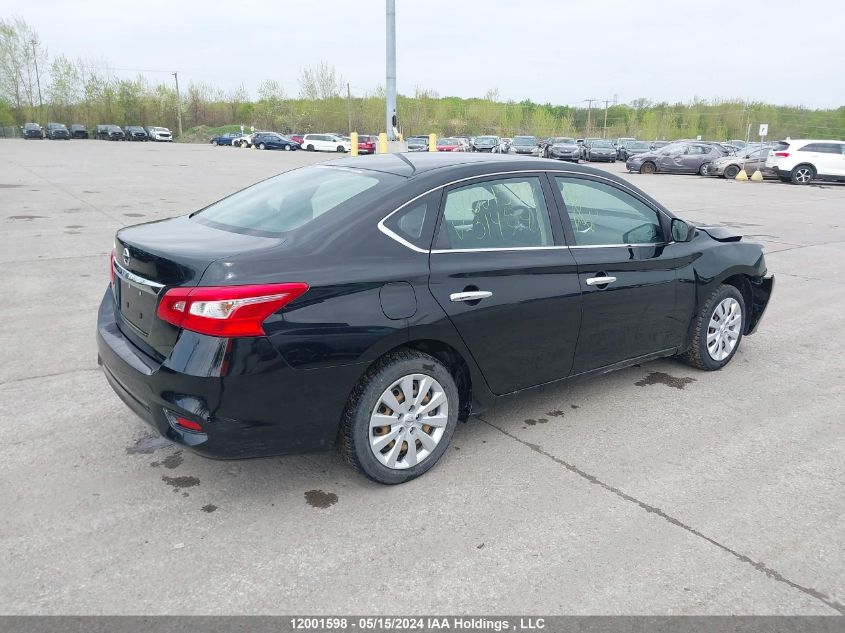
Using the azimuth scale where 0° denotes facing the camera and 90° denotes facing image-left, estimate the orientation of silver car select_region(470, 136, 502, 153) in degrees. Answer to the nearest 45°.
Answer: approximately 0°

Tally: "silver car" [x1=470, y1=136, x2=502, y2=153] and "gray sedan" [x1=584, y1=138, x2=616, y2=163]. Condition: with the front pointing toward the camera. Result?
2

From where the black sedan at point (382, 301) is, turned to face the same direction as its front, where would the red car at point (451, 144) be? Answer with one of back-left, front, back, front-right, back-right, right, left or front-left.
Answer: front-left

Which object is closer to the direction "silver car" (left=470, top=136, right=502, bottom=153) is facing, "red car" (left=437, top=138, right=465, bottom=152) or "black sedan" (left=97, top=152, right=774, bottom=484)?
the black sedan

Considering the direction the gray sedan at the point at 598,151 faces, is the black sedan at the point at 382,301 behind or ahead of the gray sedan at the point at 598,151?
ahead

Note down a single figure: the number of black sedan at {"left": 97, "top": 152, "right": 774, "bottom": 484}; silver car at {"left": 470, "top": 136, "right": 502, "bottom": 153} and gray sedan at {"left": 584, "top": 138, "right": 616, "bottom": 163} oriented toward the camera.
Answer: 2

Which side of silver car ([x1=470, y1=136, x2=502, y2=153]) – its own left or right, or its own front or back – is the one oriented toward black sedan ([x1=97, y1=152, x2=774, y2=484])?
front

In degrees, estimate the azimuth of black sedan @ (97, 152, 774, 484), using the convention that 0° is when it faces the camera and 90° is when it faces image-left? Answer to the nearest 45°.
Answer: approximately 225°

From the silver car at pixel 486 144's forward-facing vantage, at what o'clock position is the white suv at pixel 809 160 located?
The white suv is roughly at 11 o'clock from the silver car.

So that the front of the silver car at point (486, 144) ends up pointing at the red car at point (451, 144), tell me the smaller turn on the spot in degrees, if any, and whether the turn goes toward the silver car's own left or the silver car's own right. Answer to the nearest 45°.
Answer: approximately 45° to the silver car's own right

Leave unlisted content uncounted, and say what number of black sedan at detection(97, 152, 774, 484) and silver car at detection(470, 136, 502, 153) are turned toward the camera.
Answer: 1
